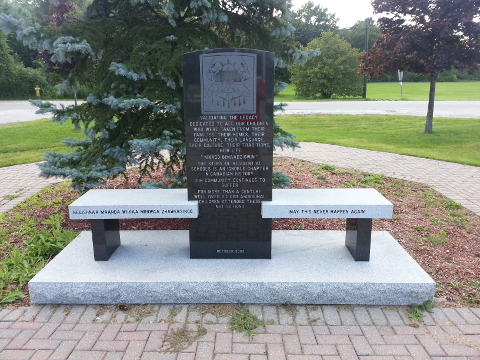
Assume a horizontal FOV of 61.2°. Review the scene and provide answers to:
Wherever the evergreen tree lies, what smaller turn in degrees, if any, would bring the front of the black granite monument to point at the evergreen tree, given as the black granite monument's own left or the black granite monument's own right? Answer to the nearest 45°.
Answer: approximately 135° to the black granite monument's own right

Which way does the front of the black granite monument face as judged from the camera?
facing the viewer
